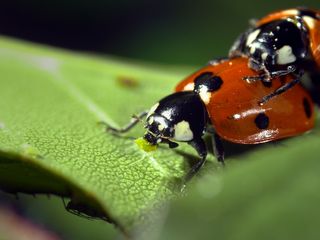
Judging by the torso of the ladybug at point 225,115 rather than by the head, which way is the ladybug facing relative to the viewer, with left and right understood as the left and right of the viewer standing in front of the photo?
facing the viewer and to the left of the viewer

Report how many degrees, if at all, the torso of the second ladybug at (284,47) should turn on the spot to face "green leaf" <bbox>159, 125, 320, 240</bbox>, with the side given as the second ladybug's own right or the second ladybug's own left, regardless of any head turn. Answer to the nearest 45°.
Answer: approximately 45° to the second ladybug's own left

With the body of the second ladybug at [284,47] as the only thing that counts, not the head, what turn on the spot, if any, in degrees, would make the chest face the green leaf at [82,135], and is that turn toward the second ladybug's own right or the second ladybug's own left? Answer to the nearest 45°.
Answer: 0° — it already faces it

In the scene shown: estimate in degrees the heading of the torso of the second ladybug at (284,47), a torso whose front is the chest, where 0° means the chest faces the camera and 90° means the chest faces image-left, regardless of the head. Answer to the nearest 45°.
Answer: approximately 45°
